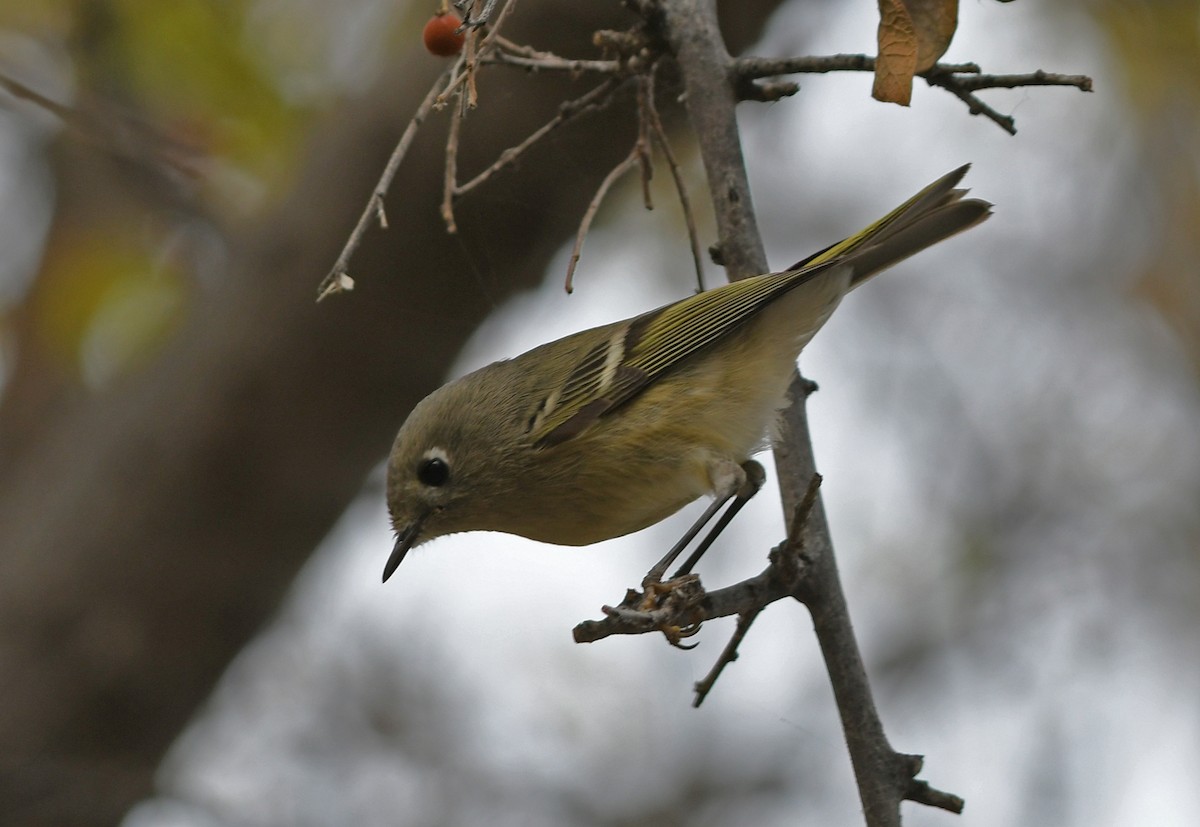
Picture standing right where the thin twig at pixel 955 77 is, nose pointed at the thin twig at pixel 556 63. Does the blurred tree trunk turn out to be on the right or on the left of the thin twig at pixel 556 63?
right

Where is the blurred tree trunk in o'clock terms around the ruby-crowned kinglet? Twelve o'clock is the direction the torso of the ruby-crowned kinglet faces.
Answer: The blurred tree trunk is roughly at 2 o'clock from the ruby-crowned kinglet.

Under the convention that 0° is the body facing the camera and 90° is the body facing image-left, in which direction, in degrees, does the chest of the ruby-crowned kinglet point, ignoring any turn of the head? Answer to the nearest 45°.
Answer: approximately 90°

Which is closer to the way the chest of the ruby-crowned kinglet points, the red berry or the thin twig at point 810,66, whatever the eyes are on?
the red berry
